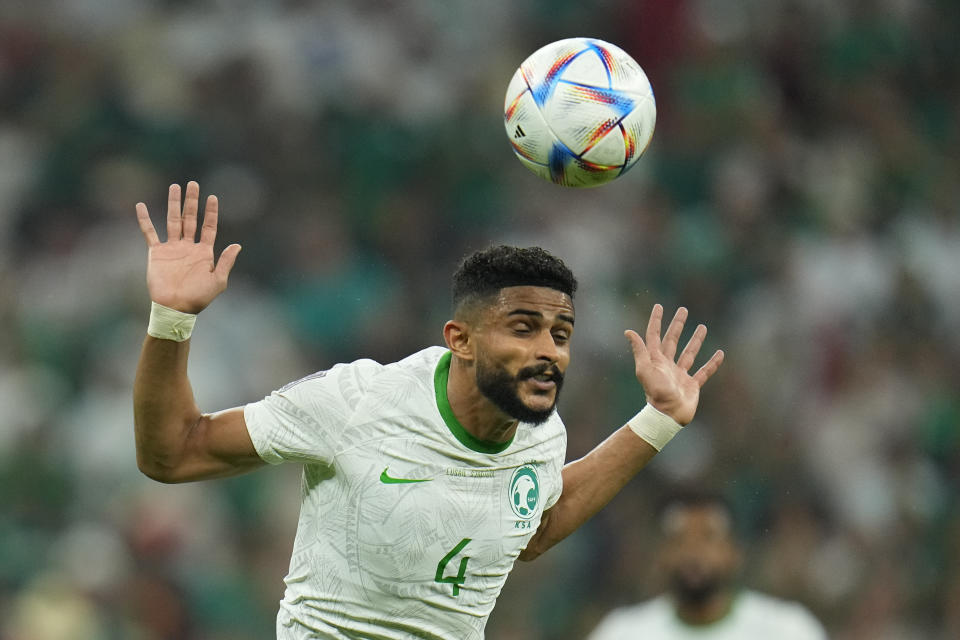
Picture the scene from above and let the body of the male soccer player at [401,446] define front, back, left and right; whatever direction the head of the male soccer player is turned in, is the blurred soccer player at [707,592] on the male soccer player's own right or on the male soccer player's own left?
on the male soccer player's own left

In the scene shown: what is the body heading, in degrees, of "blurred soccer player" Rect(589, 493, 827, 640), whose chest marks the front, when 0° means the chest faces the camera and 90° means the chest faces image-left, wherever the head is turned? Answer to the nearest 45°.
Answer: approximately 0°

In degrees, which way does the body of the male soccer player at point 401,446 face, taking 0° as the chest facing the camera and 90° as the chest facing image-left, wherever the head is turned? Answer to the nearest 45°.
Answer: approximately 315°

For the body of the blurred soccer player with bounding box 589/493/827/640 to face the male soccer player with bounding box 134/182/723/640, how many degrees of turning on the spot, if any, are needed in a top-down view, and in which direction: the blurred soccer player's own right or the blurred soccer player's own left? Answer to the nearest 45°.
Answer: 0° — they already face them
